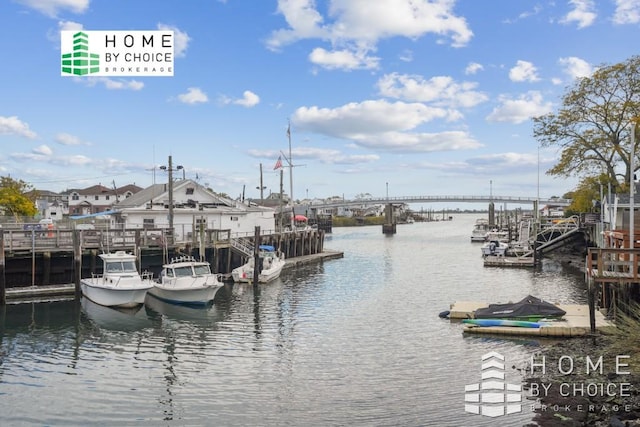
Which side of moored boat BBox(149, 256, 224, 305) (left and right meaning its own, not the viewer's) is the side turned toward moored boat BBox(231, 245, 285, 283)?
left

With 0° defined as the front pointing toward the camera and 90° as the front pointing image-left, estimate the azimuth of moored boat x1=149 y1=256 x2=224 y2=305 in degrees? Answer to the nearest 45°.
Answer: approximately 315°

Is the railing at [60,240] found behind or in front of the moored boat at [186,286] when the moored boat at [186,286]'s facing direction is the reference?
behind

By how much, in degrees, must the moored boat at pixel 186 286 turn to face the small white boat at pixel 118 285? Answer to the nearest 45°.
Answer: approximately 135° to its right

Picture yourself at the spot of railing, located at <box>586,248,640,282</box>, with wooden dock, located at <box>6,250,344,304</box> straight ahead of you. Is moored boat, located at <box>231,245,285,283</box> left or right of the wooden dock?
right

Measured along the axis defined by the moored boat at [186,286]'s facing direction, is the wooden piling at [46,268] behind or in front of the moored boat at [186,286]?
behind
